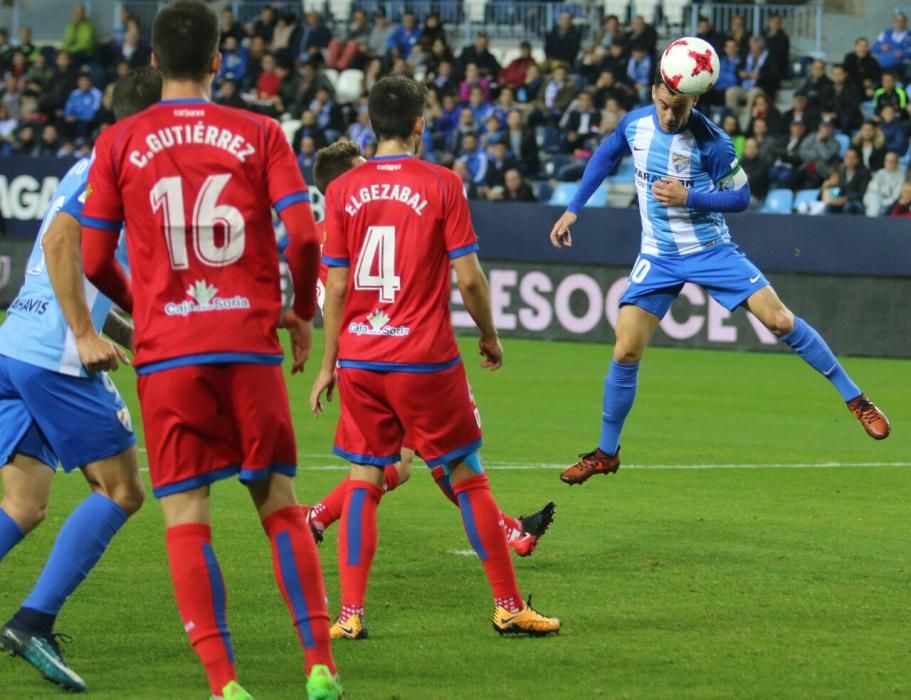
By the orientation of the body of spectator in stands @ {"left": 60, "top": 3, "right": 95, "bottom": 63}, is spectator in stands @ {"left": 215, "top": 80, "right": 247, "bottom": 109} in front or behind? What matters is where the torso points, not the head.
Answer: in front

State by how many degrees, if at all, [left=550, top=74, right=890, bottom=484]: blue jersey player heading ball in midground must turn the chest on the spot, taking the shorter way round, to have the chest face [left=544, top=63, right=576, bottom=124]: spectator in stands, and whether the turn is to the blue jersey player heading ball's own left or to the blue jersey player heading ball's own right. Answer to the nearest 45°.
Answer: approximately 180°

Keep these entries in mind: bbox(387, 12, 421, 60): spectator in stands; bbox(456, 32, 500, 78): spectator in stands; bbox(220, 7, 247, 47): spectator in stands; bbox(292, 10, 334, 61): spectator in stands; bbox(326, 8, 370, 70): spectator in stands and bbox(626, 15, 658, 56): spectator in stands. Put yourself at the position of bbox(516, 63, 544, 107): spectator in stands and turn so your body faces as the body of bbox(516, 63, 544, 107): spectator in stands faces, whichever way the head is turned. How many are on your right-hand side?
5

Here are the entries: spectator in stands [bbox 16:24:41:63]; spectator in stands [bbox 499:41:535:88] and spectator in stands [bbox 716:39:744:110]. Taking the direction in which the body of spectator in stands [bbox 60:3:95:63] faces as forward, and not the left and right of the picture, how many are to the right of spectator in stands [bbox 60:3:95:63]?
1

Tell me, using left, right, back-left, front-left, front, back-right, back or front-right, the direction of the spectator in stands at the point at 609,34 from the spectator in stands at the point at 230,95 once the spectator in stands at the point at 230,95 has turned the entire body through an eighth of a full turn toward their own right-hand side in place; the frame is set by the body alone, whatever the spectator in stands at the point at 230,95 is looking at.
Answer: back-left

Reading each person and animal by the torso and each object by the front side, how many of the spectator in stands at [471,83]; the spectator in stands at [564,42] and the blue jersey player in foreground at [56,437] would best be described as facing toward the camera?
2

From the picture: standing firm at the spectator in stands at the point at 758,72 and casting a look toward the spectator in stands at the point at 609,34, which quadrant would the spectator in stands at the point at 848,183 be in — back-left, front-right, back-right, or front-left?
back-left

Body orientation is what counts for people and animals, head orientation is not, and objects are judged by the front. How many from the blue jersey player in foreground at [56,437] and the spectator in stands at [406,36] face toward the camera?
1
